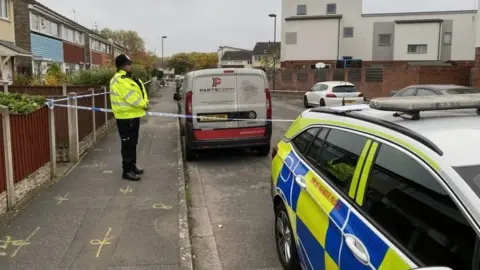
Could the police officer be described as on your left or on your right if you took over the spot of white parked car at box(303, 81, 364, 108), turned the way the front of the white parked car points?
on your left

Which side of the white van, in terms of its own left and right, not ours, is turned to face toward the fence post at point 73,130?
left

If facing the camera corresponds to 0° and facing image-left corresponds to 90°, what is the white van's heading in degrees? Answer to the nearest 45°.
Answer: approximately 180°

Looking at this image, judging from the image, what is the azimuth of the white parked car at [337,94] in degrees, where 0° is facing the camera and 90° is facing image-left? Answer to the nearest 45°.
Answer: approximately 135°

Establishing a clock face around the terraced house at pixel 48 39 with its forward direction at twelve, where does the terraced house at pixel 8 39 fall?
the terraced house at pixel 8 39 is roughly at 2 o'clock from the terraced house at pixel 48 39.

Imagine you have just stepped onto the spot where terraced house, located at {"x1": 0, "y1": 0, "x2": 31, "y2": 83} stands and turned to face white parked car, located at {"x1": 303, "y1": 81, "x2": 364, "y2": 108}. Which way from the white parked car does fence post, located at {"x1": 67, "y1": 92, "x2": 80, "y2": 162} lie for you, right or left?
right

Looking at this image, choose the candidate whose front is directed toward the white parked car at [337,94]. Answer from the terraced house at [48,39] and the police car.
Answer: the terraced house

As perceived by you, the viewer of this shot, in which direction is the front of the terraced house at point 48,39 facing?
facing the viewer and to the right of the viewer

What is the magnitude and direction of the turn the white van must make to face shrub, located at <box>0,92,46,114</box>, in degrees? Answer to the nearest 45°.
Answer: approximately 135° to its left

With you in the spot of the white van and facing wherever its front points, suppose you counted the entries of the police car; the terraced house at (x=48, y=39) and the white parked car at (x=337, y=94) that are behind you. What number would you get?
1

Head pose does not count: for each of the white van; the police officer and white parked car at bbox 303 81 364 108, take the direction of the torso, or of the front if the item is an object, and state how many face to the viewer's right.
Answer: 1
